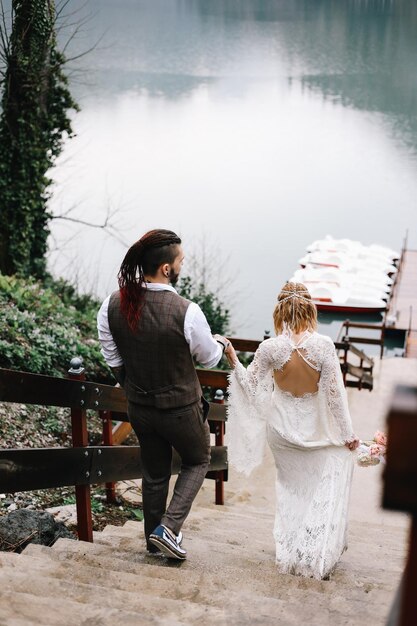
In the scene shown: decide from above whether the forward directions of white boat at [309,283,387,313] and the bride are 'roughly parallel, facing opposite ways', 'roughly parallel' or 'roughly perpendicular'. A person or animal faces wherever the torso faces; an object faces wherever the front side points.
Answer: roughly perpendicular

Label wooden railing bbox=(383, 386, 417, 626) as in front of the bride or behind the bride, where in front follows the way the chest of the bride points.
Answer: behind

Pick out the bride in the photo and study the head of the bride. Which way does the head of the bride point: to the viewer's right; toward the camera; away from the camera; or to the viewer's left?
away from the camera

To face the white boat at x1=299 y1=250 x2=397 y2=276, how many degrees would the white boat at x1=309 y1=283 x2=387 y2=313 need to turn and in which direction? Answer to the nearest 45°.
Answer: approximately 90° to its left

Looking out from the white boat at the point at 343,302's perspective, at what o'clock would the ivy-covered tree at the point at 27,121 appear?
The ivy-covered tree is roughly at 4 o'clock from the white boat.

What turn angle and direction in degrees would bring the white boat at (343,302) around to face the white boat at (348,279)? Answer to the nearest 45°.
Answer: approximately 90° to its left

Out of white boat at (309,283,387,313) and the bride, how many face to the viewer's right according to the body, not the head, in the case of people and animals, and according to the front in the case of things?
1

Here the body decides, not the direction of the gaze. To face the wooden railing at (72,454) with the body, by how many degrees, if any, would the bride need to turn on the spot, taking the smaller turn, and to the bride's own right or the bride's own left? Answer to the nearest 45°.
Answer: approximately 135° to the bride's own left

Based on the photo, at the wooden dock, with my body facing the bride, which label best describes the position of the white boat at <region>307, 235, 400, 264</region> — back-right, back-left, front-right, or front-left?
back-right

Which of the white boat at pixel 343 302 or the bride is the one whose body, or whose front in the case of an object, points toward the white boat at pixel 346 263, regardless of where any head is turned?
the bride

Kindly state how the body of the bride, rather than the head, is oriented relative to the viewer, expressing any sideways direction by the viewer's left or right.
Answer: facing away from the viewer

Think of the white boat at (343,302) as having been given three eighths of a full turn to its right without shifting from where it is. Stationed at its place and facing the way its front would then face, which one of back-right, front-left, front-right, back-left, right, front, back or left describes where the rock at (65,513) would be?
front-left

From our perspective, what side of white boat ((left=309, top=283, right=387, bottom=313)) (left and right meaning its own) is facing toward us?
right

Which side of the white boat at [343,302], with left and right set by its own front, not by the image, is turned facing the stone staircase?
right

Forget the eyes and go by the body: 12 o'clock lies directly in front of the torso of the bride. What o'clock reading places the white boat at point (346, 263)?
The white boat is roughly at 12 o'clock from the bride.
